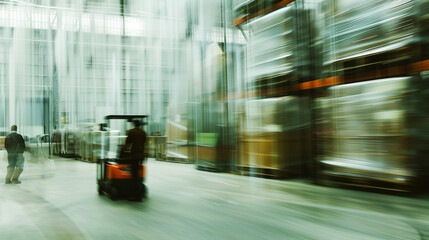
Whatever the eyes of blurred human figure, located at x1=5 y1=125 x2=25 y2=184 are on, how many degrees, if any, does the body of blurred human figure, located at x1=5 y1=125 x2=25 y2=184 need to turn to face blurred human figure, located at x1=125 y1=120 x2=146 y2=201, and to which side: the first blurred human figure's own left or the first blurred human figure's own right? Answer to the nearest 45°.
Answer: approximately 135° to the first blurred human figure's own right

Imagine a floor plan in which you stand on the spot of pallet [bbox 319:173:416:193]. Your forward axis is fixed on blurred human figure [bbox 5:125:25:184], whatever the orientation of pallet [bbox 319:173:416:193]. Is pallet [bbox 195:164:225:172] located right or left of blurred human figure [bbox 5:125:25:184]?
right

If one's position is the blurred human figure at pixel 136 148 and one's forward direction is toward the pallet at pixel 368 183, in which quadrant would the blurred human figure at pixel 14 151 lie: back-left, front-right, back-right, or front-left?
back-left

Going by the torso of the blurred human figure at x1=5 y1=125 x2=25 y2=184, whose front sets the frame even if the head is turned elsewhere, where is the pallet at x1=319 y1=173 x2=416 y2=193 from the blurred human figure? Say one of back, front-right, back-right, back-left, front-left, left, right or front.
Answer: back-right

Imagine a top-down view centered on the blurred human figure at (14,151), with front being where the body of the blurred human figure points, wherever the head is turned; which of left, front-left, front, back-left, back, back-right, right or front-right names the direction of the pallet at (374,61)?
back-right

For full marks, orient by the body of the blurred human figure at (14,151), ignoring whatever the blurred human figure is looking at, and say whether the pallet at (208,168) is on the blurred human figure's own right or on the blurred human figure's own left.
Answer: on the blurred human figure's own right

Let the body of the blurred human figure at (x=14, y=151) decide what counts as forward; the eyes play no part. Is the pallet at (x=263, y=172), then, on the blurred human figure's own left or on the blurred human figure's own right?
on the blurred human figure's own right

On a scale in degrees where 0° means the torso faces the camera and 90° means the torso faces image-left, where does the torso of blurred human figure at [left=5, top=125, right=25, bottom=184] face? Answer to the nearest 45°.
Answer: approximately 180°

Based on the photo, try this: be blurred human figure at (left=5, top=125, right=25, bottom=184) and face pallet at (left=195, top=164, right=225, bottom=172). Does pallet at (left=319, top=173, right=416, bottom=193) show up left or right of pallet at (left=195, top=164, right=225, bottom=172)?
right
